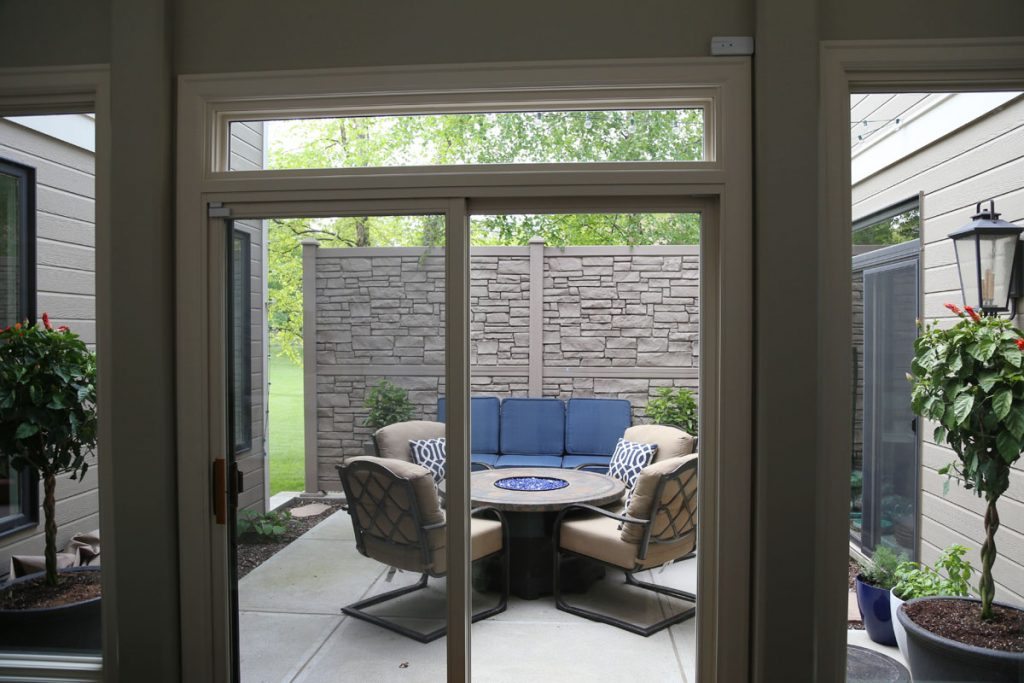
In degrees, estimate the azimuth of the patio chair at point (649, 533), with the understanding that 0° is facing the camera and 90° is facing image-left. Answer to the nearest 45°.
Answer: approximately 135°

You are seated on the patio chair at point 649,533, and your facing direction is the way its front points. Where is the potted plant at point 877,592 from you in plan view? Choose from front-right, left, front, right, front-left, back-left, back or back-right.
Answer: back

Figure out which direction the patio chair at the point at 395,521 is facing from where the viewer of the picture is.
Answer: facing away from the viewer and to the right of the viewer

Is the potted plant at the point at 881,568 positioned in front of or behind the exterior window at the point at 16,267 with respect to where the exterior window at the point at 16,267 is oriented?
in front

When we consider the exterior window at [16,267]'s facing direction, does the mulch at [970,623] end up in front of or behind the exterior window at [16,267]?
in front

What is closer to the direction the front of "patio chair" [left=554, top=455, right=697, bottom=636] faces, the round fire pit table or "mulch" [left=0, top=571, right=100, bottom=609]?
the round fire pit table

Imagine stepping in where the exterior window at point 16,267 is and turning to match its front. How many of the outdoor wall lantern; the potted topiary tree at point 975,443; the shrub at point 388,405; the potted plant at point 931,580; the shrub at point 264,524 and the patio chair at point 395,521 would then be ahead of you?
6

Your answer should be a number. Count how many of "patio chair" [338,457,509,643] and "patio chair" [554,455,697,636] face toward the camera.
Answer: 0

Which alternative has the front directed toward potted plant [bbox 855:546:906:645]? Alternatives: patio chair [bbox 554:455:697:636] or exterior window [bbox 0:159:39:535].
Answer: the exterior window

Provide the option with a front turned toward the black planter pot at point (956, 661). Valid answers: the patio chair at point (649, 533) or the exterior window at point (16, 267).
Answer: the exterior window

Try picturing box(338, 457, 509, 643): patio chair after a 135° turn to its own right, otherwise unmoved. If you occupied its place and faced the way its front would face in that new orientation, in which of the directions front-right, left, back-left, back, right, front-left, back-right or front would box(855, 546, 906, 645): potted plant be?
left

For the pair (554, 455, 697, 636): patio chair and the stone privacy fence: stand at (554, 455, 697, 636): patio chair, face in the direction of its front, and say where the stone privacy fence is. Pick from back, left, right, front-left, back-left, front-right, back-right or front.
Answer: front-right

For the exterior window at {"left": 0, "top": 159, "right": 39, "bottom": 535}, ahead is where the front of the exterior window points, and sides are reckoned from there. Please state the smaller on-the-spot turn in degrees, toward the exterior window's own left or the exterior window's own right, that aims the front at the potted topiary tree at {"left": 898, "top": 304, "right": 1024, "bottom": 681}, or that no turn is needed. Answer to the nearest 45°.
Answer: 0° — it already faces it

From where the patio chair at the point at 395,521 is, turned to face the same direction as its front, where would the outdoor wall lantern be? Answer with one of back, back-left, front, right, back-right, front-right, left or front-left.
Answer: front-right

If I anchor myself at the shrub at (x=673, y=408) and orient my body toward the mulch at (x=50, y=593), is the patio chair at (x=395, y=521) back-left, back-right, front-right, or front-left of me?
front-left
